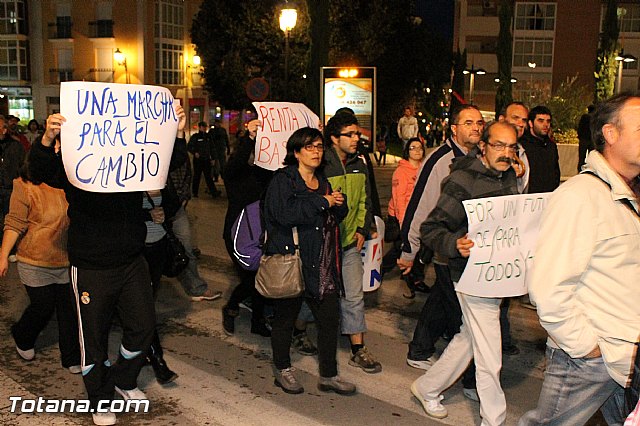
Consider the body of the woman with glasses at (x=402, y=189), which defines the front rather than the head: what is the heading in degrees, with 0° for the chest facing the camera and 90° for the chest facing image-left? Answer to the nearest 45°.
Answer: approximately 315°

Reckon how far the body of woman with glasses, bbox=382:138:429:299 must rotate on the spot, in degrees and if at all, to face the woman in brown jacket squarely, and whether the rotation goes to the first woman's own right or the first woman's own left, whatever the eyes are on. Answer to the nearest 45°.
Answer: approximately 90° to the first woman's own right

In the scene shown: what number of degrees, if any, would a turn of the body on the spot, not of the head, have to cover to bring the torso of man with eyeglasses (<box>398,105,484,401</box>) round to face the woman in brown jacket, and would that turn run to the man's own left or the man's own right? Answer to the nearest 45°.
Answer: approximately 135° to the man's own right

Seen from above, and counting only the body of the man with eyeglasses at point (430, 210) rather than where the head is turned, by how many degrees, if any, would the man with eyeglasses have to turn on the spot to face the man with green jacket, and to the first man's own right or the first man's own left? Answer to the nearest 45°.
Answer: approximately 135° to the first man's own right

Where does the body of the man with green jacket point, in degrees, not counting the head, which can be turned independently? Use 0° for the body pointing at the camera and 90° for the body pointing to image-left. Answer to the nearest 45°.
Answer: approximately 315°

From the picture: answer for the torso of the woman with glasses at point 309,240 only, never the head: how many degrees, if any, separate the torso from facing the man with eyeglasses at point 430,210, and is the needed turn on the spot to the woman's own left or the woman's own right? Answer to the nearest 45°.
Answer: approximately 90° to the woman's own left

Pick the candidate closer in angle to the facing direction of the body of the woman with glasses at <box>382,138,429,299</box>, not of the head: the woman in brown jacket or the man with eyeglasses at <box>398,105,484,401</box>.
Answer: the man with eyeglasses
